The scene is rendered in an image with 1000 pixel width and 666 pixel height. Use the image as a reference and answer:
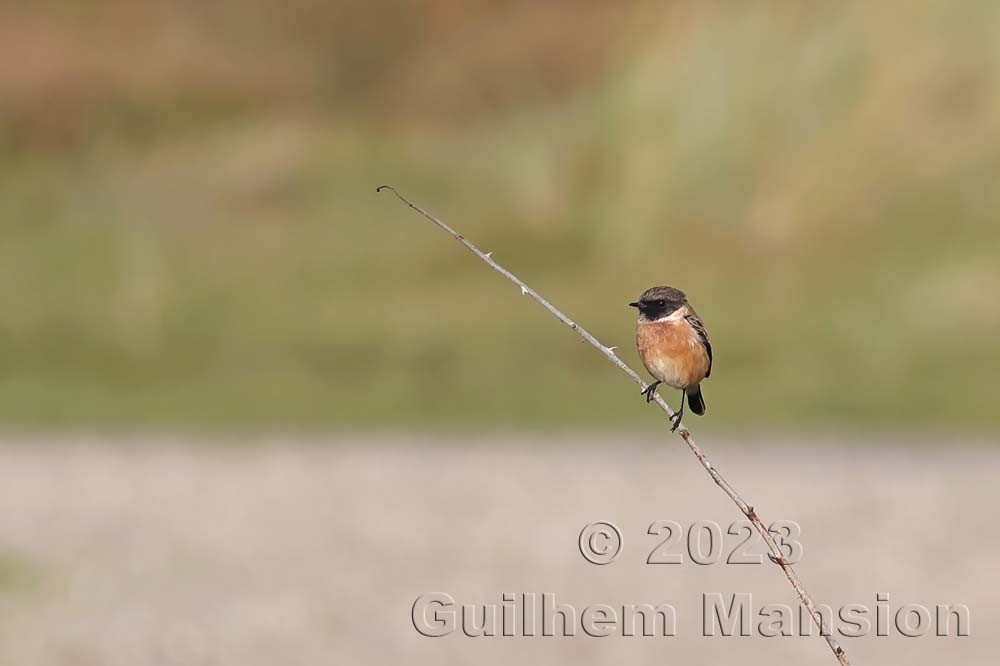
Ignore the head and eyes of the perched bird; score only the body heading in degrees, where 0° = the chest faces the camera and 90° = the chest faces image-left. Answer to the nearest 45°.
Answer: approximately 45°
